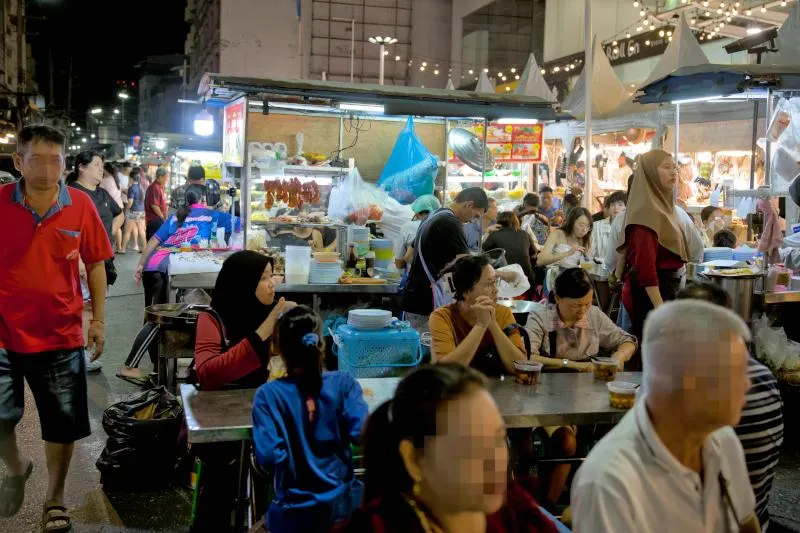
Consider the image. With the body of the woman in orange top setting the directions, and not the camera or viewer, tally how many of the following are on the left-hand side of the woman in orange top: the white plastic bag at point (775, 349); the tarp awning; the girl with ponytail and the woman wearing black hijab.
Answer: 2

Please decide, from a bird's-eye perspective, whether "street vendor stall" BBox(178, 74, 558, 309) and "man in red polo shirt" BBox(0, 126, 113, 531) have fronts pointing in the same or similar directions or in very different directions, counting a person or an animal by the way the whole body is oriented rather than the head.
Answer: same or similar directions

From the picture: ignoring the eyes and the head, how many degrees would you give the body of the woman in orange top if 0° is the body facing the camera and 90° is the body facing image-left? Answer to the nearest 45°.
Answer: approximately 315°

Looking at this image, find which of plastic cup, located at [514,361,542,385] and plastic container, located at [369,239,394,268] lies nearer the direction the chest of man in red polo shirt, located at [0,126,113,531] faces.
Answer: the plastic cup

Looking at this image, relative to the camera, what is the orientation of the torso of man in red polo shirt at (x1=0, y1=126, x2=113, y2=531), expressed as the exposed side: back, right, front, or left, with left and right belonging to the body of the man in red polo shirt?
front

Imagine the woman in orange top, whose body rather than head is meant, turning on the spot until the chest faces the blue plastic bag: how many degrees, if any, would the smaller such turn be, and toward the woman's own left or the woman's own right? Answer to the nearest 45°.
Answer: approximately 135° to the woman's own left

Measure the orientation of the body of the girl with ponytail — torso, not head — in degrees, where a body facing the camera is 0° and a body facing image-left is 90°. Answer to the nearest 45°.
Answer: approximately 180°

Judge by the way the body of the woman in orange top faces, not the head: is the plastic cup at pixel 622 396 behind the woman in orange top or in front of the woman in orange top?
in front

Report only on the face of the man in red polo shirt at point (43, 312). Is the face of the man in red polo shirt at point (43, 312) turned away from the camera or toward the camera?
toward the camera

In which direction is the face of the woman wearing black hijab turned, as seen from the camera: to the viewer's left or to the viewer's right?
to the viewer's right

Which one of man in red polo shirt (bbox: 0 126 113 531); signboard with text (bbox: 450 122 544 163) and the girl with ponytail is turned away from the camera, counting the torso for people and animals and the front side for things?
the girl with ponytail

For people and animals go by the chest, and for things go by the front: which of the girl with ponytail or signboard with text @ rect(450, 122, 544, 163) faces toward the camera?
the signboard with text

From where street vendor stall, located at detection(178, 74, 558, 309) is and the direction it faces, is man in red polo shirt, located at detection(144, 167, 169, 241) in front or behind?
behind

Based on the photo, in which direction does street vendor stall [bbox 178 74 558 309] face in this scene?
toward the camera
